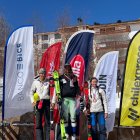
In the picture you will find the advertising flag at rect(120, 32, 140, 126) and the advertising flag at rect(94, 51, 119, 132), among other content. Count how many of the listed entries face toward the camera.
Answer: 2

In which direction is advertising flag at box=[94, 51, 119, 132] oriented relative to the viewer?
toward the camera

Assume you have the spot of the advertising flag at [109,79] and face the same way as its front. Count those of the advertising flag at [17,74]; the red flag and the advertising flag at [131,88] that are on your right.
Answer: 2

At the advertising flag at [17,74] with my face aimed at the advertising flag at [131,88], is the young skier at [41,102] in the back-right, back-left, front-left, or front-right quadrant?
front-right

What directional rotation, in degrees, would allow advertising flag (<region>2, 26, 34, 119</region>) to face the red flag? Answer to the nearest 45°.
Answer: approximately 90° to its left

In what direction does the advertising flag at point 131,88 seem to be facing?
toward the camera

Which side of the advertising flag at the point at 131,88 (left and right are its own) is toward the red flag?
right

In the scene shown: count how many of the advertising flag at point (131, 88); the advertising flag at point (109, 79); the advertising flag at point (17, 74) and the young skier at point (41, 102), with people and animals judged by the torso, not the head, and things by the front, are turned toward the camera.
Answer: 4
